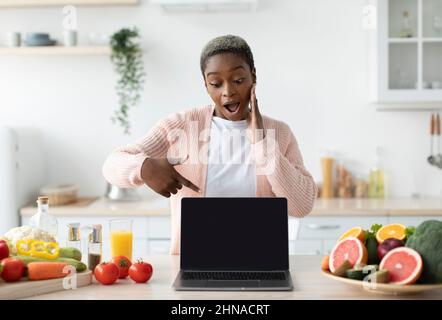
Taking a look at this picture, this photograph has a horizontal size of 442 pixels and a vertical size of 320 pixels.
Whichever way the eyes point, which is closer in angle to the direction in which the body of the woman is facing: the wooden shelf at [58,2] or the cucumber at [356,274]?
the cucumber

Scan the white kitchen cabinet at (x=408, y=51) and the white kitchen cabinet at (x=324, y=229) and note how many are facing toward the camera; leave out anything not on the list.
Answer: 2

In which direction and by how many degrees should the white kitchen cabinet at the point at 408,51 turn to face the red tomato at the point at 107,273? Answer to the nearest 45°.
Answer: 0° — it already faces it
